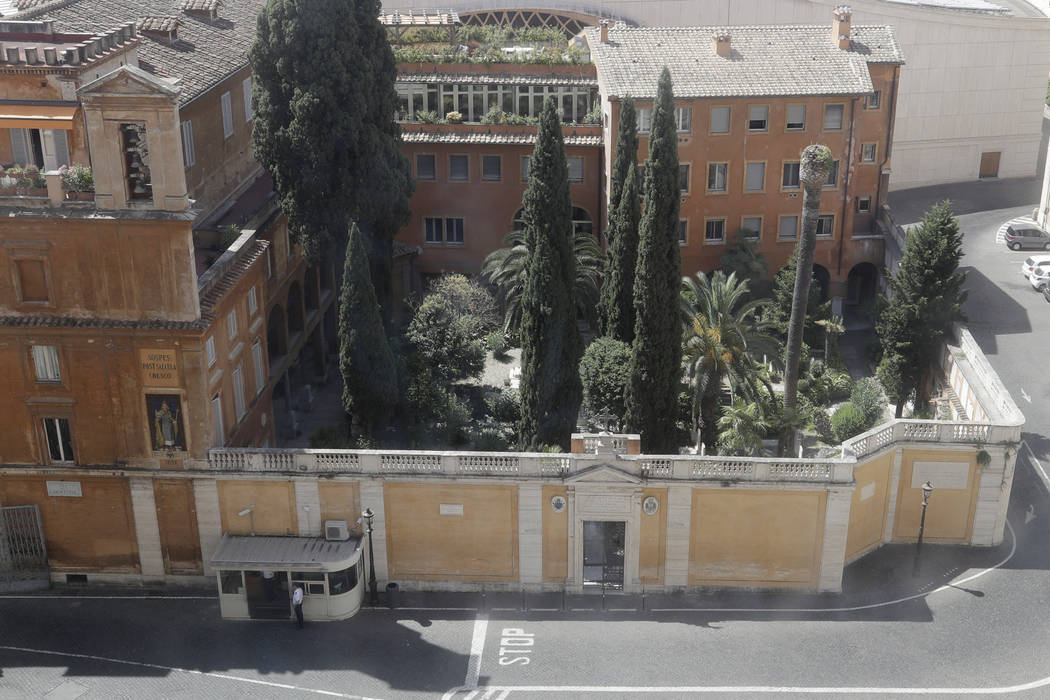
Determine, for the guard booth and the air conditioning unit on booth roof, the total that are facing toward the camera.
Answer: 2

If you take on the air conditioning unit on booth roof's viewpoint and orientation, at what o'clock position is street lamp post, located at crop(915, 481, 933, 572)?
The street lamp post is roughly at 9 o'clock from the air conditioning unit on booth roof.

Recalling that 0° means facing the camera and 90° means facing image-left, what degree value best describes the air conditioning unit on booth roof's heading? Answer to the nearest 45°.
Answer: approximately 0°

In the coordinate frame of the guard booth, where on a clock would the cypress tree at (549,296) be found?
The cypress tree is roughly at 8 o'clock from the guard booth.

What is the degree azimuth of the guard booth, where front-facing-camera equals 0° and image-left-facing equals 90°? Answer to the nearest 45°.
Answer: approximately 0°

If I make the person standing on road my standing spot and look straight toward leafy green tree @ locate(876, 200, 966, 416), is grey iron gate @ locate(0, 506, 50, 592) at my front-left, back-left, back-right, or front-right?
back-left

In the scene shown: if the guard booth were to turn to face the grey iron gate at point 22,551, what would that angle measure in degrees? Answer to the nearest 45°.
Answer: approximately 135° to its right

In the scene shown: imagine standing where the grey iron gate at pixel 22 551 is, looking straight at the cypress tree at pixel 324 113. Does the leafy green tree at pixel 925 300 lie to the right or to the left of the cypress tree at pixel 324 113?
right

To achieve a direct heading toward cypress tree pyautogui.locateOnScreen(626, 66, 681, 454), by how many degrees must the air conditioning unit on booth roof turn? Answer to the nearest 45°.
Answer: approximately 90° to its left

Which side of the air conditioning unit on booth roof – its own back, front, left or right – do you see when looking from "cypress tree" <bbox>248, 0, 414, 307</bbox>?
back

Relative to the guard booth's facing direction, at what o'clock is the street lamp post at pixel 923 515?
The street lamp post is roughly at 9 o'clock from the guard booth.

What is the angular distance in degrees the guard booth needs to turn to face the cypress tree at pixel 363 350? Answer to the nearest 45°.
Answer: approximately 135° to its left

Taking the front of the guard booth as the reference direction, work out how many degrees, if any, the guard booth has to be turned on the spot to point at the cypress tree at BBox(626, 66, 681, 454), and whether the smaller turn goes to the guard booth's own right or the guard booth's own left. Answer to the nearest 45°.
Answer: approximately 90° to the guard booth's own left
